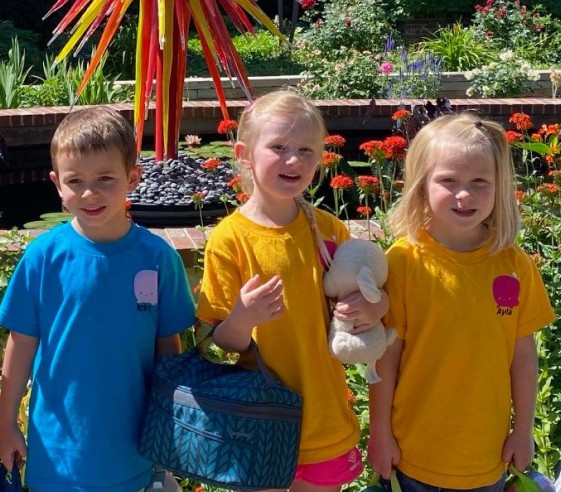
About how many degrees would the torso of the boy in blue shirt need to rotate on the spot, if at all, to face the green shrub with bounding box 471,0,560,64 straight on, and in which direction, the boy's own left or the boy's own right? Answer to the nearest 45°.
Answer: approximately 135° to the boy's own left

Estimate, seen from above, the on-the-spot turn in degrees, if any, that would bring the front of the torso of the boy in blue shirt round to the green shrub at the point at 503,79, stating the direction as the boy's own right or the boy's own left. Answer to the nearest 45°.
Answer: approximately 135° to the boy's own left

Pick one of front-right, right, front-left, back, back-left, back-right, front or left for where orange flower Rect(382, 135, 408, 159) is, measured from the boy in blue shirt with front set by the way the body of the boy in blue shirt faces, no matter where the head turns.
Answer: back-left

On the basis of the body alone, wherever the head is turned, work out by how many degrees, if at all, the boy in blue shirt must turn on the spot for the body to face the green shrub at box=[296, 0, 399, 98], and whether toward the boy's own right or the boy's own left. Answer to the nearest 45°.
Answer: approximately 180°

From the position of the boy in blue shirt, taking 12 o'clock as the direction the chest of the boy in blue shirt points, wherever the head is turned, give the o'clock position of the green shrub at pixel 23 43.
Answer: The green shrub is roughly at 6 o'clock from the boy in blue shirt.

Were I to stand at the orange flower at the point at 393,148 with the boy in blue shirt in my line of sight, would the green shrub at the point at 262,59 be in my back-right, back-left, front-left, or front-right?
back-right

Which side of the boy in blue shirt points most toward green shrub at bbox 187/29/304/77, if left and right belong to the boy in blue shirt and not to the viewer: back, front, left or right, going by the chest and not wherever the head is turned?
back

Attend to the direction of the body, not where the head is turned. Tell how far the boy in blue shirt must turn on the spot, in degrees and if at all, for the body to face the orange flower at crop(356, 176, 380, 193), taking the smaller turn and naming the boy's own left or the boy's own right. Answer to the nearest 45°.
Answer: approximately 135° to the boy's own left

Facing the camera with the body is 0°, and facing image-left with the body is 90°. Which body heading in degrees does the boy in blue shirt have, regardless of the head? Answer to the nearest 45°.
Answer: approximately 0°

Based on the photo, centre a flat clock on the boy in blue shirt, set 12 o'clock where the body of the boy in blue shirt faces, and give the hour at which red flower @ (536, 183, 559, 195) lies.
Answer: The red flower is roughly at 8 o'clock from the boy in blue shirt.
